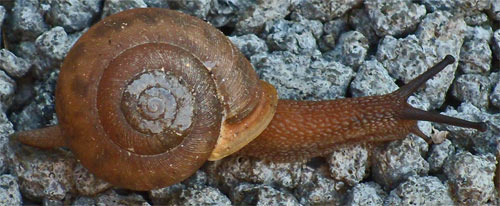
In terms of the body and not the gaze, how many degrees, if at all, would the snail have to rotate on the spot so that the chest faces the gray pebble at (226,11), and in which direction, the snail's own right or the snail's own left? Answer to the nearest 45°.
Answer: approximately 90° to the snail's own left

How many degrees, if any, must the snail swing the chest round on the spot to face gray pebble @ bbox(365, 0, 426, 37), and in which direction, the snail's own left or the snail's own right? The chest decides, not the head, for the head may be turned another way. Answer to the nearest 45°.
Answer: approximately 45° to the snail's own left

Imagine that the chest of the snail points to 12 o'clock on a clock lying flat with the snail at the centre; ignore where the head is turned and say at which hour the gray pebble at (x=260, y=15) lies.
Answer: The gray pebble is roughly at 10 o'clock from the snail.

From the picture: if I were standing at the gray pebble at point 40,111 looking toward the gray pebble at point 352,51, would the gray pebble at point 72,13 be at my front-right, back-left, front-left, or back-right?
front-left

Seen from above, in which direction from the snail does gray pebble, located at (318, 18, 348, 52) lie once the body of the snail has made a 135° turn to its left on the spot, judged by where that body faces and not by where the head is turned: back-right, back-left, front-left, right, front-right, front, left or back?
right

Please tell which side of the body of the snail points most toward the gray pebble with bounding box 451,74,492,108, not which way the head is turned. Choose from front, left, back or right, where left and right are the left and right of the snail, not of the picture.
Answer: front

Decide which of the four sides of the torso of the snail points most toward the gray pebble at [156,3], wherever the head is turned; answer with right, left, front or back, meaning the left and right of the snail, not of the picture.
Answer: left

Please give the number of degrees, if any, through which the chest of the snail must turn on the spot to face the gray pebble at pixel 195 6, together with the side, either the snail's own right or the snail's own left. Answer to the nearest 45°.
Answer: approximately 90° to the snail's own left

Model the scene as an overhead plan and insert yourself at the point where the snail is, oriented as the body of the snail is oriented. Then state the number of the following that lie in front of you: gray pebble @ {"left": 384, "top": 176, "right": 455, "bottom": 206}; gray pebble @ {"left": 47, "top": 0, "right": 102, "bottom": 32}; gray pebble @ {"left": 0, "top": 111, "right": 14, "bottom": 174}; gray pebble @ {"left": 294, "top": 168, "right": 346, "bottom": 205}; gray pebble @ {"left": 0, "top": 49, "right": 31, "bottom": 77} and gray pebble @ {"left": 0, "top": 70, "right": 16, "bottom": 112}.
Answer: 2

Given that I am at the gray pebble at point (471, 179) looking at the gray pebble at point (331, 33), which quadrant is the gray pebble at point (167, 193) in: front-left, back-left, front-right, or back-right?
front-left

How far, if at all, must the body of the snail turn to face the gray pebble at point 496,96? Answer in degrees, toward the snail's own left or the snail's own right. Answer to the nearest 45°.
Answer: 0° — it already faces it

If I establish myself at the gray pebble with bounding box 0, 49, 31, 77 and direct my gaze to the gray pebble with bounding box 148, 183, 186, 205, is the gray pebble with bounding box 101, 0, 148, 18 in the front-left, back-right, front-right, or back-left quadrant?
front-left

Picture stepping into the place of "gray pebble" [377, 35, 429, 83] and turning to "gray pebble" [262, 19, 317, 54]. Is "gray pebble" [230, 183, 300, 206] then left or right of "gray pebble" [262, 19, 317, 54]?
left

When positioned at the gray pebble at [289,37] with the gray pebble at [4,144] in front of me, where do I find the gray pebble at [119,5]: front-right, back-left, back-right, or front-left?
front-right

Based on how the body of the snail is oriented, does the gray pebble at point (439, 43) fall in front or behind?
in front

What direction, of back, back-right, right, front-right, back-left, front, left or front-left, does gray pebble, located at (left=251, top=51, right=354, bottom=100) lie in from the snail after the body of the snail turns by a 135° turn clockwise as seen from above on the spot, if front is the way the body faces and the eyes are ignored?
back

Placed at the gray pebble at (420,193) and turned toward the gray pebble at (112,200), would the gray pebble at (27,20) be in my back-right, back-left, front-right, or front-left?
front-right

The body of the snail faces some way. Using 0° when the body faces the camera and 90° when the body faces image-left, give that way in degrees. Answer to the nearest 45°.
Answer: approximately 270°
